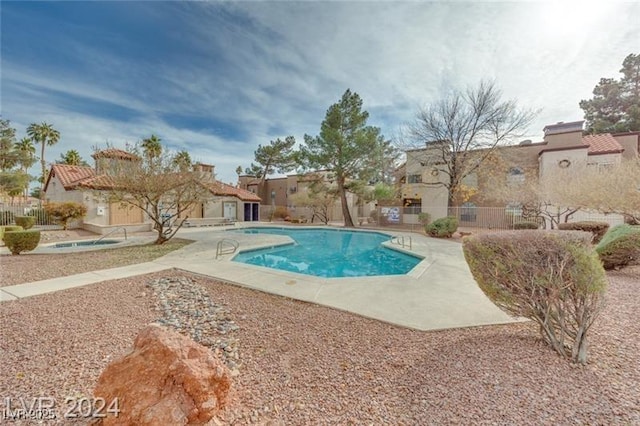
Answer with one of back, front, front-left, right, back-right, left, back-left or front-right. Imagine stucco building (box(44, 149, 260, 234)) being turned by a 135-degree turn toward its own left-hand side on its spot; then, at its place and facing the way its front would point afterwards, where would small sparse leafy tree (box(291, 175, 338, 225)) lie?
right

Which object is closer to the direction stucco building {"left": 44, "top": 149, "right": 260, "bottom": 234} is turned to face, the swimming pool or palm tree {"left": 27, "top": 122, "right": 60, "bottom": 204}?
the swimming pool

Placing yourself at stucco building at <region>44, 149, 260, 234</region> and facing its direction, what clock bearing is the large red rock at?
The large red rock is roughly at 1 o'clock from the stucco building.

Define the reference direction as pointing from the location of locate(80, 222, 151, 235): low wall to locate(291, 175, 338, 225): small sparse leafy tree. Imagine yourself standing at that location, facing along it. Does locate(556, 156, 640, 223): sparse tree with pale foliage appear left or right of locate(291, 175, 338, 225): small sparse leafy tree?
right

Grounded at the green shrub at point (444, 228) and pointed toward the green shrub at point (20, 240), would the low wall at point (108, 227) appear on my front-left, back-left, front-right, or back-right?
front-right

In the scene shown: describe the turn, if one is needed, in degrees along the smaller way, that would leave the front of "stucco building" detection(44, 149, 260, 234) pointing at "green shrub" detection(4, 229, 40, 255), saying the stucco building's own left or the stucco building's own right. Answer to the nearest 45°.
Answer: approximately 45° to the stucco building's own right

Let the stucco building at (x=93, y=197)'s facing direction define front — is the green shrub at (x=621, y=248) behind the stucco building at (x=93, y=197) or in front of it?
in front

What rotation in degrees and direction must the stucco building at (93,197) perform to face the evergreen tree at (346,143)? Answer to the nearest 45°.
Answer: approximately 45° to its left

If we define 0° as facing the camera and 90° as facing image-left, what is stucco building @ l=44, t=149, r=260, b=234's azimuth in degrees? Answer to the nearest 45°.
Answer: approximately 315°

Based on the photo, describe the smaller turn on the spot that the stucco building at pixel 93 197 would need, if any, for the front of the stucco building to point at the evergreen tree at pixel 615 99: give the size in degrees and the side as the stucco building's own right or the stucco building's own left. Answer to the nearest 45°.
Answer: approximately 45° to the stucco building's own left
